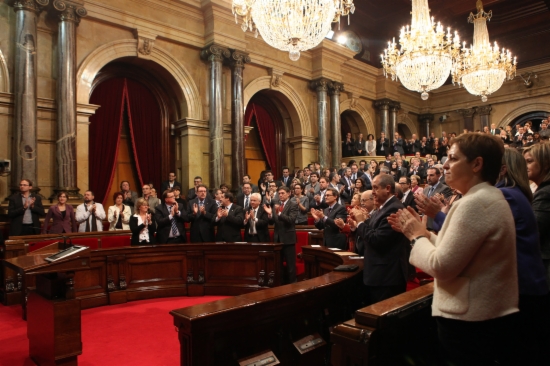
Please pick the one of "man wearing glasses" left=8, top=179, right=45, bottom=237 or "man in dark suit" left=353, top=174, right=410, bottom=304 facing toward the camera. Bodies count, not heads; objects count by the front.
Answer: the man wearing glasses

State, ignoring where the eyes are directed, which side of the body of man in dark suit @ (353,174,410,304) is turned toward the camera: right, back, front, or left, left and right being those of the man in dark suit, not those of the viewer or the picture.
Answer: left

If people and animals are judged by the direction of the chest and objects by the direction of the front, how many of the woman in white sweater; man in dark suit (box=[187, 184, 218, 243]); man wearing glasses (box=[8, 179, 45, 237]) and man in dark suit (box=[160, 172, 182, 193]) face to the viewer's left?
1

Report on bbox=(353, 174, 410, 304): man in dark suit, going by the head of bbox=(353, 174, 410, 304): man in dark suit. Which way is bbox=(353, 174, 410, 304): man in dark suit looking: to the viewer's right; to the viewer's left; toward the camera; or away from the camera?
to the viewer's left

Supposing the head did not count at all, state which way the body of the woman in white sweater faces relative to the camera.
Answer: to the viewer's left

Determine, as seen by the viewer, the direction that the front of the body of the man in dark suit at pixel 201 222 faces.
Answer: toward the camera

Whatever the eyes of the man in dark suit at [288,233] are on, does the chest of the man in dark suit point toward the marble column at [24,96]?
no

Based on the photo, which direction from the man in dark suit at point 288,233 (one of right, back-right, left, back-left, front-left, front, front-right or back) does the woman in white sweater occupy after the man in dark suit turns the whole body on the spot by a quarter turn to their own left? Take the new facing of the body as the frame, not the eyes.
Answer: front-right

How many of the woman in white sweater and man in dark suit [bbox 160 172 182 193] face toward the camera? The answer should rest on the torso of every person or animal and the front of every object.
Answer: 1

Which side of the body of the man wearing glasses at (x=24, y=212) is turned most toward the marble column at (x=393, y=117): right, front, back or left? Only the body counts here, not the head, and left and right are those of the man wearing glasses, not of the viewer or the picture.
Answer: left

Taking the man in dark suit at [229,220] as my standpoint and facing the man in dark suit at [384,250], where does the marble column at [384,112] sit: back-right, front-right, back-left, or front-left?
back-left

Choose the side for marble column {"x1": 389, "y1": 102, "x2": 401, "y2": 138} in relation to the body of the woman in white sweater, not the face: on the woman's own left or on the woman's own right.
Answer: on the woman's own right

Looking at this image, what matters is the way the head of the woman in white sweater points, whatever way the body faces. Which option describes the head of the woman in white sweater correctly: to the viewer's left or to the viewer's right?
to the viewer's left

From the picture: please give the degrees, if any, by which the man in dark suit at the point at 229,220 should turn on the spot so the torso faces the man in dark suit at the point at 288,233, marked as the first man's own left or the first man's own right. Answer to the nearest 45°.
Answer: approximately 90° to the first man's own left

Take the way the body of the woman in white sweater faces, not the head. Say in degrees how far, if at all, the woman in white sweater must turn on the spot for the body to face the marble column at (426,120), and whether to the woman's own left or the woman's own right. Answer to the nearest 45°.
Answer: approximately 90° to the woman's own right

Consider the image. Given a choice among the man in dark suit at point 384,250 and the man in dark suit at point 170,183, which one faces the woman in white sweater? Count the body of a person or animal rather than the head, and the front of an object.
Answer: the man in dark suit at point 170,183
